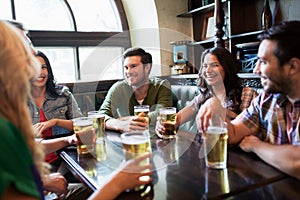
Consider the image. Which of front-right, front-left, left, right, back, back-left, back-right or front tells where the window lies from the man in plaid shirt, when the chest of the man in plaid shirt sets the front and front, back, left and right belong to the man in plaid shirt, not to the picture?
right

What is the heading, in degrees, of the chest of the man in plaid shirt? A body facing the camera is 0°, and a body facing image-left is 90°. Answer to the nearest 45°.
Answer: approximately 45°

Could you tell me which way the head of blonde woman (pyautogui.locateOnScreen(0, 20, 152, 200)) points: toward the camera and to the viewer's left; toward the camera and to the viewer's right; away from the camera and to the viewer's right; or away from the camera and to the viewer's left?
away from the camera and to the viewer's right

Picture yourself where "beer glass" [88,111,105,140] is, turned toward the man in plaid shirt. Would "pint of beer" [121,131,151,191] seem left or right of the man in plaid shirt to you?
right

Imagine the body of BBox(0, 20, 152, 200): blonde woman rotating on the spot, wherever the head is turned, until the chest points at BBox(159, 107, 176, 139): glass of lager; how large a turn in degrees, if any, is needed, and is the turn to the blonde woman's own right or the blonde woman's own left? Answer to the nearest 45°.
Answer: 0° — they already face it

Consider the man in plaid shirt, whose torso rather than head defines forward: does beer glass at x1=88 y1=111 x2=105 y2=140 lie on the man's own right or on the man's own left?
on the man's own right

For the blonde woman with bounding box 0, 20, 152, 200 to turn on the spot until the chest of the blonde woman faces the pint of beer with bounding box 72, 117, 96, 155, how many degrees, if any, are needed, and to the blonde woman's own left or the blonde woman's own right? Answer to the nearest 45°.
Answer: approximately 45° to the blonde woman's own left

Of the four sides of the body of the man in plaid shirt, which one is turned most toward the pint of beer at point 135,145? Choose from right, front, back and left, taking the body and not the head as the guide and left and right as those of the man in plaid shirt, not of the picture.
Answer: front

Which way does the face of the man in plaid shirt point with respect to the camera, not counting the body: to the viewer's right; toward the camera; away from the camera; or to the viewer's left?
to the viewer's left

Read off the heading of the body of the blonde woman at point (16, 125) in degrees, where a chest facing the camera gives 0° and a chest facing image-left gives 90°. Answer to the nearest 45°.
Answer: approximately 225°

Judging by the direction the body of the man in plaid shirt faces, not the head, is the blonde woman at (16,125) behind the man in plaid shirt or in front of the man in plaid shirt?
in front
